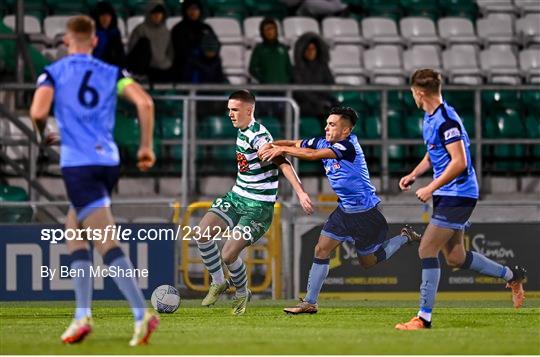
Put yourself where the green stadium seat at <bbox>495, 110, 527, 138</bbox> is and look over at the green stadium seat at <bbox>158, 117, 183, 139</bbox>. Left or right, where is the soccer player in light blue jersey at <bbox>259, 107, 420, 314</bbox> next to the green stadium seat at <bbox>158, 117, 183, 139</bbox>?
left

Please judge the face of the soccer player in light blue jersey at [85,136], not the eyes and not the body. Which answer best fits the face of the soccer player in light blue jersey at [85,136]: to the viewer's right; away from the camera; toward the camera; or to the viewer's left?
away from the camera

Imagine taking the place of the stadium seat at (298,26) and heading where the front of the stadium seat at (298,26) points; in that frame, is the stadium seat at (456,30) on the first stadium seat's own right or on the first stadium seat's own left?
on the first stadium seat's own left

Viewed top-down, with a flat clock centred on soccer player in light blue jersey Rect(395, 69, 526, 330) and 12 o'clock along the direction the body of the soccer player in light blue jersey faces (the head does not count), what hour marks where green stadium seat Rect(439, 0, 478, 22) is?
The green stadium seat is roughly at 3 o'clock from the soccer player in light blue jersey.

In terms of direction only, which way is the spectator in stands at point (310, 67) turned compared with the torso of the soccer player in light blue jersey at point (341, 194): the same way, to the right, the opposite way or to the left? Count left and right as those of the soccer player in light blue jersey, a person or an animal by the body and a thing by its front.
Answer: to the left

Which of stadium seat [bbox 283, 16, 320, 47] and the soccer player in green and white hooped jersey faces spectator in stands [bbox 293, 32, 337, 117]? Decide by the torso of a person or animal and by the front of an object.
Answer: the stadium seat

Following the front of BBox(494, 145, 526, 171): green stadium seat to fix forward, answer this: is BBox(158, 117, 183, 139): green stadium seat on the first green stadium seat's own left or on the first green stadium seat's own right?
on the first green stadium seat's own right

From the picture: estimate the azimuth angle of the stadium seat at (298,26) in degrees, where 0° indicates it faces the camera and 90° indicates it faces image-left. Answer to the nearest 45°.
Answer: approximately 0°

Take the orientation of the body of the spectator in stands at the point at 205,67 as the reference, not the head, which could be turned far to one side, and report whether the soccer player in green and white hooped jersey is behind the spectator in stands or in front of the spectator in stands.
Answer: in front

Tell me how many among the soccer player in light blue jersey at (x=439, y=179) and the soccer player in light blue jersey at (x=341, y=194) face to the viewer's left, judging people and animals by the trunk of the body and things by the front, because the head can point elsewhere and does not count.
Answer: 2

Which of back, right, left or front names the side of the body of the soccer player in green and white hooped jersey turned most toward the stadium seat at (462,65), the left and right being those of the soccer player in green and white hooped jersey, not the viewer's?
back

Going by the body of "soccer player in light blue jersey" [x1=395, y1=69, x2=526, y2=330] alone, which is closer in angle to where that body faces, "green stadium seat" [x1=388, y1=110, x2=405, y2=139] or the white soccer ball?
the white soccer ball

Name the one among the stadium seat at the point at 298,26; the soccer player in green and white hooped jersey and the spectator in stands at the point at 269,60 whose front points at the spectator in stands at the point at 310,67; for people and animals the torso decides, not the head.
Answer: the stadium seat
